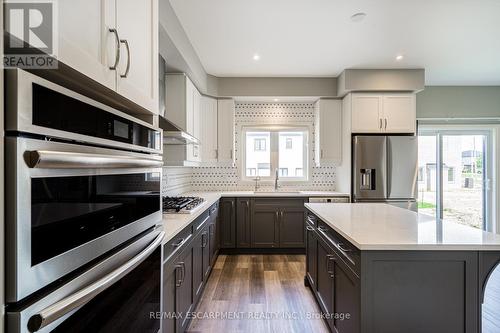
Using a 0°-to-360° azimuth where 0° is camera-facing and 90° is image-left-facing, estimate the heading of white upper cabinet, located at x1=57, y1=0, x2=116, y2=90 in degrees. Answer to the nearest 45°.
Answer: approximately 315°

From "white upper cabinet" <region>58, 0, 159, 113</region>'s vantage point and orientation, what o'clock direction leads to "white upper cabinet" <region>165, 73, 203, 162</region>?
"white upper cabinet" <region>165, 73, 203, 162</region> is roughly at 8 o'clock from "white upper cabinet" <region>58, 0, 159, 113</region>.

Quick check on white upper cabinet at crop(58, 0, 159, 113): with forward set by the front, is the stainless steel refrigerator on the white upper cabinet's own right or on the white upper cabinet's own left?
on the white upper cabinet's own left

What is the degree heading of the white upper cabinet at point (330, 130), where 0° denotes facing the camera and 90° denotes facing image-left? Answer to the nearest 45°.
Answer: approximately 0°

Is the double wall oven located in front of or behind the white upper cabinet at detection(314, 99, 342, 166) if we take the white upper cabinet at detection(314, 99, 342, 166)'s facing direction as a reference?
in front

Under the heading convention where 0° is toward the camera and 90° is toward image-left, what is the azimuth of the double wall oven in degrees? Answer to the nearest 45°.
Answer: approximately 315°

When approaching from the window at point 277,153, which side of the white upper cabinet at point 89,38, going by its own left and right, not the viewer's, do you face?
left

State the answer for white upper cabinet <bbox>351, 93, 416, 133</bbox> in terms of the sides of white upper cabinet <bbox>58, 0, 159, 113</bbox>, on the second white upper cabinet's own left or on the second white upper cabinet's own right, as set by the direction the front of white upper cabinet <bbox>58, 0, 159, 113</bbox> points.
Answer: on the second white upper cabinet's own left

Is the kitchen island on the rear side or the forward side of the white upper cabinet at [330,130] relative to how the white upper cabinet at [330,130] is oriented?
on the forward side
